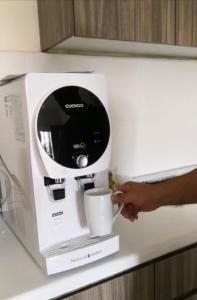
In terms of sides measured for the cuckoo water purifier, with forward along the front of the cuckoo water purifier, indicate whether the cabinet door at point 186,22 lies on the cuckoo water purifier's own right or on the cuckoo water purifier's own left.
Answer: on the cuckoo water purifier's own left

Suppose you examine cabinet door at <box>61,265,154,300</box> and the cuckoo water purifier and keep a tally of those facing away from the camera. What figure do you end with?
0

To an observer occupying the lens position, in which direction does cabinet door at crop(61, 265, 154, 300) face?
facing the viewer and to the right of the viewer
